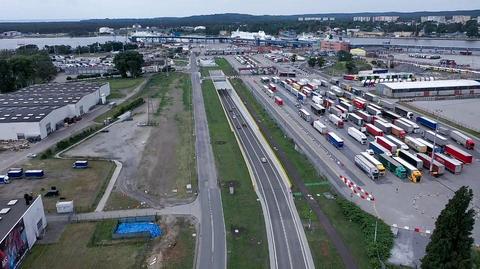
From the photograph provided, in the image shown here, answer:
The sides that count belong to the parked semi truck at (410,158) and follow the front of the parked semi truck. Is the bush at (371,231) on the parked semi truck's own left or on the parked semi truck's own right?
on the parked semi truck's own right

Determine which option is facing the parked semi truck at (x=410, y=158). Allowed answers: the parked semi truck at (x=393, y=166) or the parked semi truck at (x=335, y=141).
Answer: the parked semi truck at (x=335, y=141)

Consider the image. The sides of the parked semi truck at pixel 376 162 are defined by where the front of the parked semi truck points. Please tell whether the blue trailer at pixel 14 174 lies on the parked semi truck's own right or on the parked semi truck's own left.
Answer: on the parked semi truck's own right

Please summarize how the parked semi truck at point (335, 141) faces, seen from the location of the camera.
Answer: facing the viewer and to the right of the viewer

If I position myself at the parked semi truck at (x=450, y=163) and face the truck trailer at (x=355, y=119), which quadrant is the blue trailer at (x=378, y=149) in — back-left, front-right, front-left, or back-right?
front-left

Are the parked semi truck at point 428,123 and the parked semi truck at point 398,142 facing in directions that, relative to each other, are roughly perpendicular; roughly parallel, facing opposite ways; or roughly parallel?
roughly parallel

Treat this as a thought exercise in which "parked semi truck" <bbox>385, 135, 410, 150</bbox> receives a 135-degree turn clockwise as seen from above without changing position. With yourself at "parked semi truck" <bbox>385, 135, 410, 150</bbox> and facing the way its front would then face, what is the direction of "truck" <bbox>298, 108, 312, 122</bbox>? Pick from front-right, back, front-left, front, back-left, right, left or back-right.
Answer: front-right

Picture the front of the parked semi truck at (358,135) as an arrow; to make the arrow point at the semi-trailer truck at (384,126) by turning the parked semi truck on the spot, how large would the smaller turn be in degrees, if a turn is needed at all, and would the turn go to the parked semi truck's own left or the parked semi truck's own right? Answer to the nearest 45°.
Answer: approximately 90° to the parked semi truck's own left

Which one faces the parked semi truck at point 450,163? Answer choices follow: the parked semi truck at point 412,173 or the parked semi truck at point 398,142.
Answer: the parked semi truck at point 398,142

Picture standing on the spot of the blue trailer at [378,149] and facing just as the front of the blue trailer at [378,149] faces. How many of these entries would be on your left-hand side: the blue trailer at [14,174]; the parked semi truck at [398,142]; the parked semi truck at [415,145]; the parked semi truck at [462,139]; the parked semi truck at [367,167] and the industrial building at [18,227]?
3

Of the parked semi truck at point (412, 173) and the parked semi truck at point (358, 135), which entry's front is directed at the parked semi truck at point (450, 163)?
the parked semi truck at point (358, 135)

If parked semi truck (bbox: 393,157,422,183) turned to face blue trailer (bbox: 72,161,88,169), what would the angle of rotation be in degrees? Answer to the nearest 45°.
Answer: approximately 135° to its right

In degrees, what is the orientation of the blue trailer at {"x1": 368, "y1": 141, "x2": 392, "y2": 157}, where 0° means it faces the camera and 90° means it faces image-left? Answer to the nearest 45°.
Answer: approximately 315°

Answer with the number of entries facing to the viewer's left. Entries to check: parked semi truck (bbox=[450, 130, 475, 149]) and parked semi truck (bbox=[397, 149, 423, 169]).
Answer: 0

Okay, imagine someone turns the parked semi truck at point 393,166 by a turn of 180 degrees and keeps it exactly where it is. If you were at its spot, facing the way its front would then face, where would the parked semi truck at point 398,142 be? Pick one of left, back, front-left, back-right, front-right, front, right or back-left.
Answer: front-right

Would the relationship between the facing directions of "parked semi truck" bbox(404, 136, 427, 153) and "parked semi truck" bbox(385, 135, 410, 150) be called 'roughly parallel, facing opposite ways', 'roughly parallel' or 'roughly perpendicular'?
roughly parallel

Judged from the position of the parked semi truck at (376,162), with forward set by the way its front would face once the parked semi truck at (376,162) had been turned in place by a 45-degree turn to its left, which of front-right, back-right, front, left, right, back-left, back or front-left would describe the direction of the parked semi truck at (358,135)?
left

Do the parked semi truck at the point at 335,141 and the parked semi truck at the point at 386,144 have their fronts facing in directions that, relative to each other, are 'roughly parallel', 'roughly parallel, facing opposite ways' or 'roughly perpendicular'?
roughly parallel
